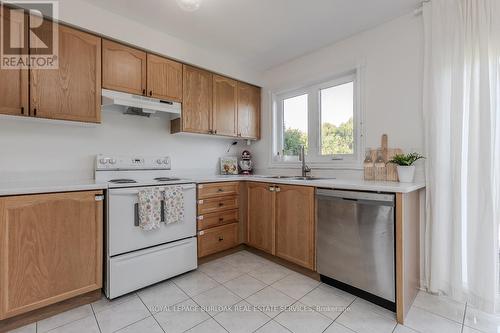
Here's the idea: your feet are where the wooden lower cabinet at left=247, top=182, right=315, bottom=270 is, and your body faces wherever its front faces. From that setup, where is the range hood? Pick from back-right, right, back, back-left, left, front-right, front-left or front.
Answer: front-right

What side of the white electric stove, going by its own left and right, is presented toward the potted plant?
front

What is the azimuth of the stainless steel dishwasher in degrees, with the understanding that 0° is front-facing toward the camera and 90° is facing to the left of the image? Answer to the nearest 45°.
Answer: approximately 45°

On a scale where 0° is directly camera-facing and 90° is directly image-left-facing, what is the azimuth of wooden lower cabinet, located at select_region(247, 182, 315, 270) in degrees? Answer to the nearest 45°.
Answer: approximately 45°

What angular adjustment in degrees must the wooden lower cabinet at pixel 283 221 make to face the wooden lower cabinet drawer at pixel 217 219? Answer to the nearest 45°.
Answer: approximately 45° to its right

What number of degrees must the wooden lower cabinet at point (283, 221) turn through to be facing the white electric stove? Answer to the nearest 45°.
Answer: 0° — it already faces it

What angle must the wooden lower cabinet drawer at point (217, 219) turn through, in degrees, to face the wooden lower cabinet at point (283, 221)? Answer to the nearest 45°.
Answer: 0° — it already faces it

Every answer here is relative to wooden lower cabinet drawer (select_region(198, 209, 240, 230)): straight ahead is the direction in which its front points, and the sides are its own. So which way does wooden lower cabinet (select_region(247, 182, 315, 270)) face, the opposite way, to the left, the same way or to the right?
to the right
